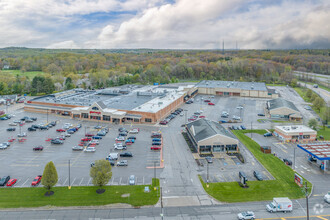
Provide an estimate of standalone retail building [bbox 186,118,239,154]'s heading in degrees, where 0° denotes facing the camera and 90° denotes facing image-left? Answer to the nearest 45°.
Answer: approximately 0°

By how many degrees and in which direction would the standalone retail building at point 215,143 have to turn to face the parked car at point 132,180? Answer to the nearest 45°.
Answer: approximately 45° to its right

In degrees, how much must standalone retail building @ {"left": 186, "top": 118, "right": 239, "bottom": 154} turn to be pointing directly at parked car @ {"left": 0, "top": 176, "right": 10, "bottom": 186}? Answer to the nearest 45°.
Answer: approximately 45° to its right

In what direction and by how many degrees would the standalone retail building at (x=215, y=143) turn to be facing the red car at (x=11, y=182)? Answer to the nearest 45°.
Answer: approximately 45° to its right
